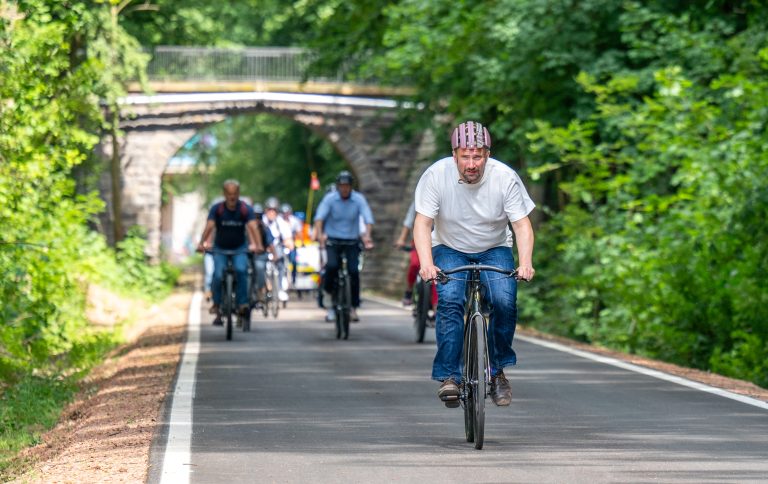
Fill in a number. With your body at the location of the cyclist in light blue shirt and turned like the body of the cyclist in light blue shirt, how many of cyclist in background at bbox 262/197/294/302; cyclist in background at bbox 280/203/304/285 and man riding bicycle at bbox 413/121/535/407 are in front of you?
1

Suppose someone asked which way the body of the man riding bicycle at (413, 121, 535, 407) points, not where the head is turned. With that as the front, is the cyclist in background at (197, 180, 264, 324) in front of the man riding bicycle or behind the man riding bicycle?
behind

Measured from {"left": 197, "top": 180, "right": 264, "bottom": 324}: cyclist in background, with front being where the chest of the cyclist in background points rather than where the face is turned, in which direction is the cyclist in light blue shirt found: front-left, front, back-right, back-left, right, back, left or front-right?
left

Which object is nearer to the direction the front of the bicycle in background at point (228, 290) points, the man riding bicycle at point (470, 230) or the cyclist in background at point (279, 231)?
the man riding bicycle

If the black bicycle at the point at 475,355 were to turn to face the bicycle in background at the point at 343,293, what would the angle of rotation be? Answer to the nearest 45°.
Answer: approximately 180°

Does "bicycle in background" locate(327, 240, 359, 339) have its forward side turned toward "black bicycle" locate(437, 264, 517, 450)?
yes

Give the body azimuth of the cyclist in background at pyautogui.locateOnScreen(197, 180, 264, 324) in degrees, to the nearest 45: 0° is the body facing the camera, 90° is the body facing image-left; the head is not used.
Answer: approximately 0°

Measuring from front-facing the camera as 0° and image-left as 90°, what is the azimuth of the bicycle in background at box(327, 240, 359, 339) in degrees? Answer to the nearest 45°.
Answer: approximately 0°

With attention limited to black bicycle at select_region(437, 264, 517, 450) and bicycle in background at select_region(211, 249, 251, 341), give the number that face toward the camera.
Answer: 2
